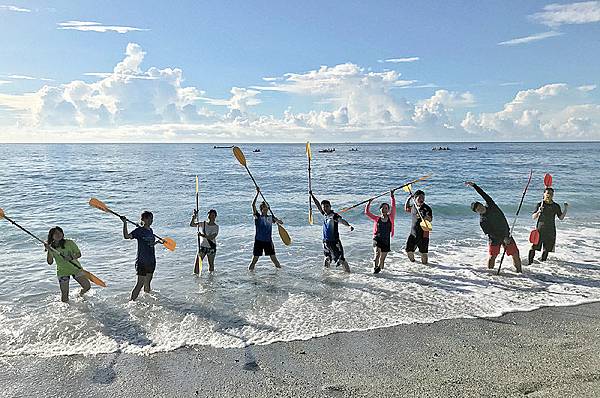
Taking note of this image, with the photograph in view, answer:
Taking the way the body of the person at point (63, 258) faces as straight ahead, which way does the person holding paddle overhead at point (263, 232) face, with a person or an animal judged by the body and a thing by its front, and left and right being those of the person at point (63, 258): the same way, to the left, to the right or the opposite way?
the same way

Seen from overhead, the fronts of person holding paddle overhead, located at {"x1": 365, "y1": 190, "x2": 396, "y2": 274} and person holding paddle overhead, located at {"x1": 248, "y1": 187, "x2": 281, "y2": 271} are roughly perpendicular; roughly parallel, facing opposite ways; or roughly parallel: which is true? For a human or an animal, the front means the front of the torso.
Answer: roughly parallel

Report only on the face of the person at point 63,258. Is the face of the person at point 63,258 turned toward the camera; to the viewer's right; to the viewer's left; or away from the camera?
toward the camera

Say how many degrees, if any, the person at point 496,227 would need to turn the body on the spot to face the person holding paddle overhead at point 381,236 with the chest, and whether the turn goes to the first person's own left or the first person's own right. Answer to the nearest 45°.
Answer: approximately 90° to the first person's own right

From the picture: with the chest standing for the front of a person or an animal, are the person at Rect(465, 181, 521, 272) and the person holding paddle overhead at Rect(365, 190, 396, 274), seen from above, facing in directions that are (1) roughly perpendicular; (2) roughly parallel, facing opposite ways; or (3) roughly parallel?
roughly parallel

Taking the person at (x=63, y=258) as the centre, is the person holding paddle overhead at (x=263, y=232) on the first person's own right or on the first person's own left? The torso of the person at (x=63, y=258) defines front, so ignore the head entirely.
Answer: on the first person's own left

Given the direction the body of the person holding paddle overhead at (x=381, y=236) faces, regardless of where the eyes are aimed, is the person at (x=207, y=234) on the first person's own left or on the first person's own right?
on the first person's own right

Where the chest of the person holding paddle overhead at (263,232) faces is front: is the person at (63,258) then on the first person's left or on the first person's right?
on the first person's right

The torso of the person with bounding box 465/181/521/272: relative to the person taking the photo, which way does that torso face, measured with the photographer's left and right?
facing the viewer

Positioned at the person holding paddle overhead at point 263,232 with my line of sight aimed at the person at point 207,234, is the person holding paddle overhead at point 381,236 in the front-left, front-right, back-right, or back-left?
back-left

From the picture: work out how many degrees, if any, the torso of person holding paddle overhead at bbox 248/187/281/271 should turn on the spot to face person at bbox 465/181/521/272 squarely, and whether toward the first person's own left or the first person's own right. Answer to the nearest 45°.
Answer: approximately 90° to the first person's own left

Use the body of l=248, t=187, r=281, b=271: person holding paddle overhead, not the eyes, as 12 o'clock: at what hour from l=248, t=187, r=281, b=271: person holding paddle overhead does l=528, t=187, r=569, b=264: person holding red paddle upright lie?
l=528, t=187, r=569, b=264: person holding red paddle upright is roughly at 9 o'clock from l=248, t=187, r=281, b=271: person holding paddle overhead.

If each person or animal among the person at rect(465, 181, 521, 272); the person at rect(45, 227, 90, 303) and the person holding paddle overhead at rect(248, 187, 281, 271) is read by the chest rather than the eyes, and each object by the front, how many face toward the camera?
3

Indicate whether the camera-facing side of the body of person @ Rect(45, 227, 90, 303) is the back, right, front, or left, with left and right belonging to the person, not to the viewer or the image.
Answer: front

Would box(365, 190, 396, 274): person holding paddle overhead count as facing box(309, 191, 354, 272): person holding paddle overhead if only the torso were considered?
no

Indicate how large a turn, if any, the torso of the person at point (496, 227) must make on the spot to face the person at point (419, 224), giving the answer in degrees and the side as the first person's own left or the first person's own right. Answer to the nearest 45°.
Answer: approximately 90° to the first person's own right

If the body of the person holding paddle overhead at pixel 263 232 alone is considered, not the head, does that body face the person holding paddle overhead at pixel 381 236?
no
